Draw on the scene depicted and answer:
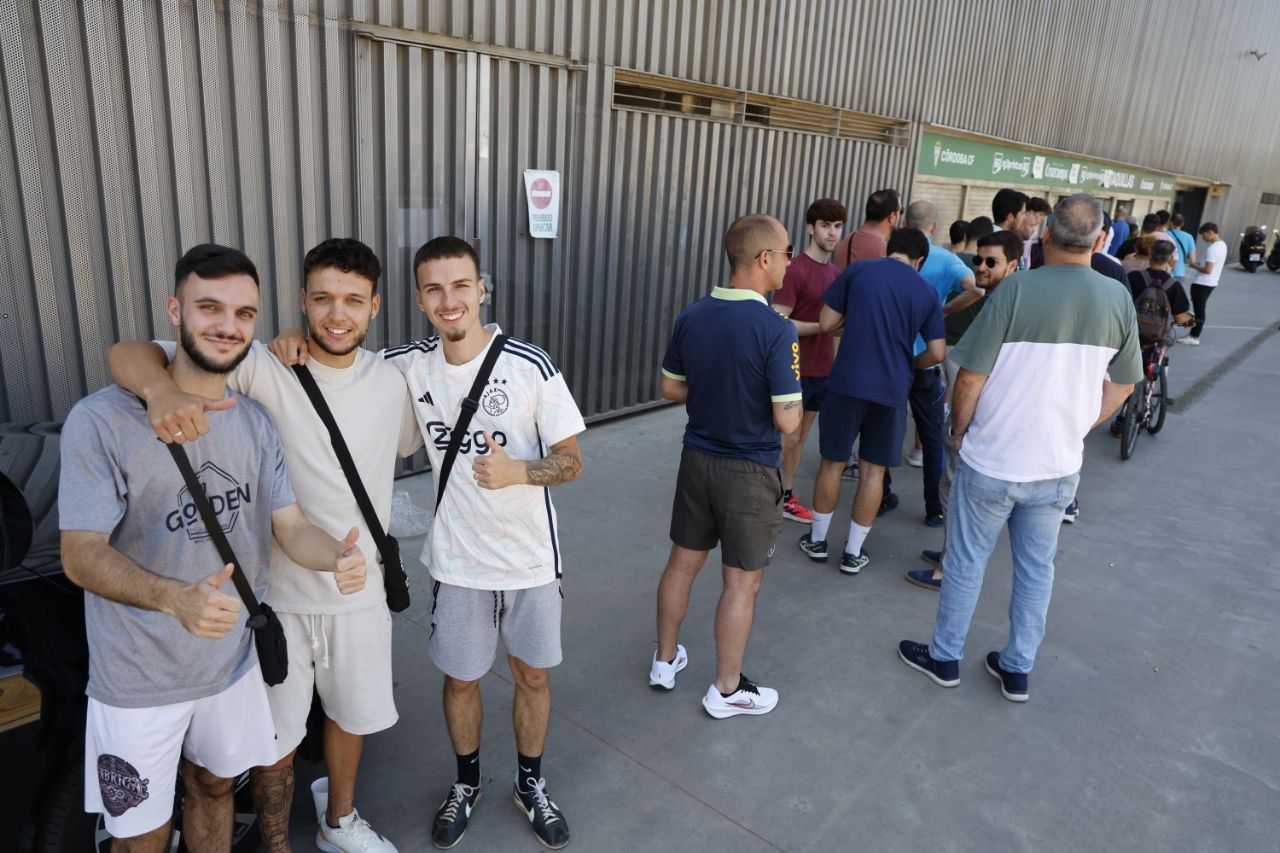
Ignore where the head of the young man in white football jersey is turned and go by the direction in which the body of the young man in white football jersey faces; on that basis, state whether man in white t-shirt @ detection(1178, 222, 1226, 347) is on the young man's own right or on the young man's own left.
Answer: on the young man's own left

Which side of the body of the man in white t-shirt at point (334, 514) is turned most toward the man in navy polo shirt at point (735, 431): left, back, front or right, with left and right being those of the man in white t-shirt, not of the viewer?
left

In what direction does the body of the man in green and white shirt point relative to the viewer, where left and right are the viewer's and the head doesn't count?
facing away from the viewer

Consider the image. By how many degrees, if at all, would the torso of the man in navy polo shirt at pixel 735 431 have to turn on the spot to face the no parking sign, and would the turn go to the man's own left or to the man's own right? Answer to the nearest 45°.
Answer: approximately 90° to the man's own left

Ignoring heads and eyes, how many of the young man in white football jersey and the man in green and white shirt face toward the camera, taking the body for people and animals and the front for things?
1

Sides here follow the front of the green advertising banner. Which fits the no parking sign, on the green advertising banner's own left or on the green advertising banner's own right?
on the green advertising banner's own right

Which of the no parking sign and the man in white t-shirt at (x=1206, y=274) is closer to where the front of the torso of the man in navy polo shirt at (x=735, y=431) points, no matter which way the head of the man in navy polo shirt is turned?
the man in white t-shirt

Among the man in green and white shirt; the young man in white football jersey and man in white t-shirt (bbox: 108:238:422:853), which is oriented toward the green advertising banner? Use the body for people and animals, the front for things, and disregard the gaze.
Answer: the man in green and white shirt

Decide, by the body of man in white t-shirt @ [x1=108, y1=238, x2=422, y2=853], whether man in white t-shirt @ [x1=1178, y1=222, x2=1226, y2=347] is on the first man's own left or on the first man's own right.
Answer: on the first man's own left
